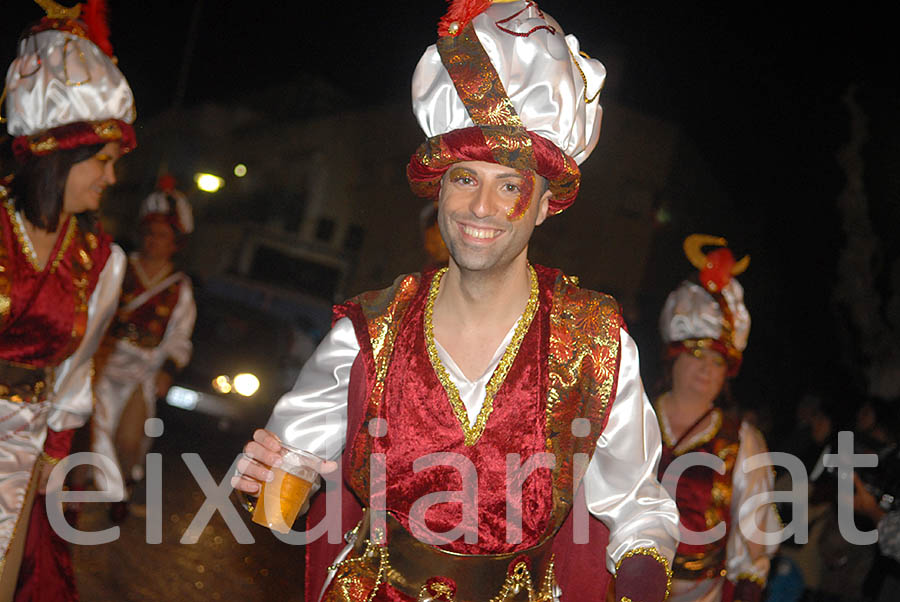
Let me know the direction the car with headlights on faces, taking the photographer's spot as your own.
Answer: facing the viewer and to the left of the viewer

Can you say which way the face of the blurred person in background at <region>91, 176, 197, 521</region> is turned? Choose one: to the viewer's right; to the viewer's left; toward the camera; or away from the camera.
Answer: toward the camera

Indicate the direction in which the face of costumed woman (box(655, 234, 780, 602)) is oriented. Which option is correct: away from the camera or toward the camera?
toward the camera

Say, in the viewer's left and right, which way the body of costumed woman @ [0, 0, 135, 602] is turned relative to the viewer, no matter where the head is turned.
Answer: facing the viewer and to the right of the viewer

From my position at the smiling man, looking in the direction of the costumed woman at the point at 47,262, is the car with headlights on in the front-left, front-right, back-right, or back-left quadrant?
front-right

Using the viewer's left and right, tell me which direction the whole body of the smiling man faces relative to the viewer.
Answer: facing the viewer

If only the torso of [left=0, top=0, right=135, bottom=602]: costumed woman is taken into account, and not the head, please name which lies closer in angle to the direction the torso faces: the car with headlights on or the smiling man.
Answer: the smiling man

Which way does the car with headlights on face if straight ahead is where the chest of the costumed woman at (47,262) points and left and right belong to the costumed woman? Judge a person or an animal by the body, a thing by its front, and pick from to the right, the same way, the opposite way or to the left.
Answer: to the right

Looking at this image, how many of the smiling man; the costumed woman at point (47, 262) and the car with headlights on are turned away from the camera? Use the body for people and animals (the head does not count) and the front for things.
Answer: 0

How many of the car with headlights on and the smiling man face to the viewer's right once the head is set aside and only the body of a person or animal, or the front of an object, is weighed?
0

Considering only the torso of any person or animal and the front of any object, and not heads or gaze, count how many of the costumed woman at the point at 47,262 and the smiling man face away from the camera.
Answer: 0

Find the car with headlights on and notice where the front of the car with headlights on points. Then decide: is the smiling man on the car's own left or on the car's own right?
on the car's own left
